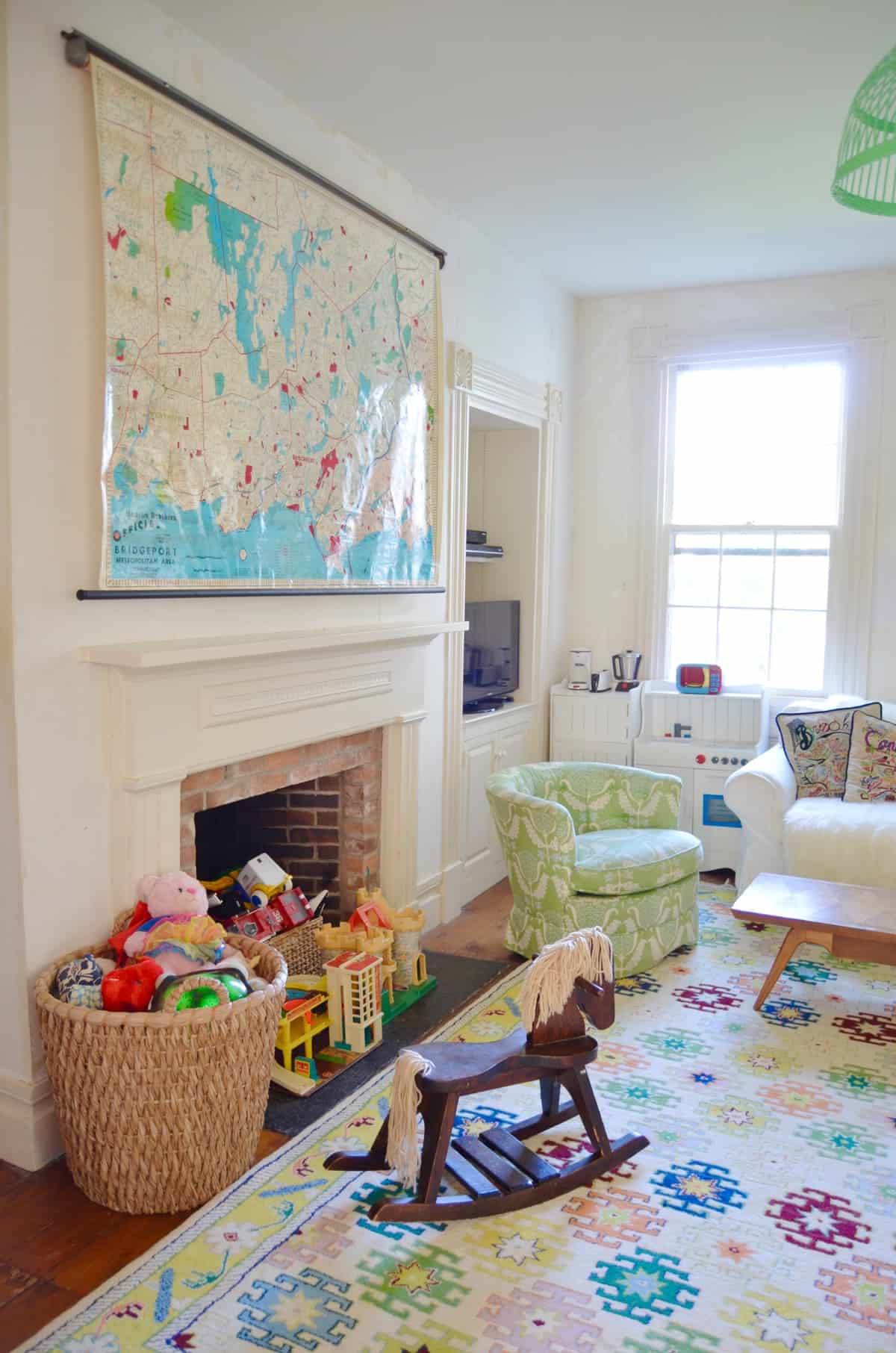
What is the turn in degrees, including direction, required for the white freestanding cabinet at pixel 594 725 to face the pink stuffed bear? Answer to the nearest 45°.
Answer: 0° — it already faces it

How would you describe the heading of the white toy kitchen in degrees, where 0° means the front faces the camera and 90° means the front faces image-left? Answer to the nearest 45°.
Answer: approximately 0°

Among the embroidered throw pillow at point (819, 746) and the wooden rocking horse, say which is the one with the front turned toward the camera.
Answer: the embroidered throw pillow

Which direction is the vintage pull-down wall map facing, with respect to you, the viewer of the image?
facing the viewer and to the right of the viewer

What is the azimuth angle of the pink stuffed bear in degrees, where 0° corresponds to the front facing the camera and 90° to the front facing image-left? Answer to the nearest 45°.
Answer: approximately 315°

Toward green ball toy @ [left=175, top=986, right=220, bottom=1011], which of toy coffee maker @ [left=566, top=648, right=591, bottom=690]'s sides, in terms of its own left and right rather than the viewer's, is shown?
front

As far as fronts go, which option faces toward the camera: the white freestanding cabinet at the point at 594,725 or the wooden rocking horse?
the white freestanding cabinet

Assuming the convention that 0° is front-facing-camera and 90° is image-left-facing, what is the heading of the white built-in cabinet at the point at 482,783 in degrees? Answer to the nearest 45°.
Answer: approximately 315°

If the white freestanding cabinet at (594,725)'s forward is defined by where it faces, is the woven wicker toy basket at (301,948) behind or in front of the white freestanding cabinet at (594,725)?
in front

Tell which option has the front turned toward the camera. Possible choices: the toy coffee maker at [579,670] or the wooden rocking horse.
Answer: the toy coffee maker

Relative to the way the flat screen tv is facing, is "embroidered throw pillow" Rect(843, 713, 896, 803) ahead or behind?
ahead

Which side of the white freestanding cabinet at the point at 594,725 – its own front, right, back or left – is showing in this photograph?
front

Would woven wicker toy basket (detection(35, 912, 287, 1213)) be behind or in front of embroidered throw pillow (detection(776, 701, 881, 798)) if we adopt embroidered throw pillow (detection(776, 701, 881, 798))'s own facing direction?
in front

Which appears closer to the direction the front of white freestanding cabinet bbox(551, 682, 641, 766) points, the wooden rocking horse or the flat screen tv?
the wooden rocking horse
